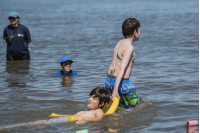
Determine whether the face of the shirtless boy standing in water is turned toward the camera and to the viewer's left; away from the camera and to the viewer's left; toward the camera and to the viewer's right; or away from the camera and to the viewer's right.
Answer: away from the camera and to the viewer's right

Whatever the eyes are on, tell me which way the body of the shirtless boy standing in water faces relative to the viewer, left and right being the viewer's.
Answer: facing away from the viewer and to the right of the viewer
